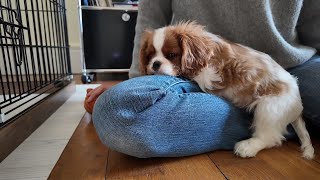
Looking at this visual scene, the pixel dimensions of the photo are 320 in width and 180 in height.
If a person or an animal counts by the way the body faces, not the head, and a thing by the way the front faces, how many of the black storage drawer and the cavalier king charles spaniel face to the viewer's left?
1

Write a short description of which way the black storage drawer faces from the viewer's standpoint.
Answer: facing the viewer

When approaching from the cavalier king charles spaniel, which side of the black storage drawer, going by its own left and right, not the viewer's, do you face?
front

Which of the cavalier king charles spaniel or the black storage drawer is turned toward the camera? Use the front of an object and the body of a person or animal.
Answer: the black storage drawer

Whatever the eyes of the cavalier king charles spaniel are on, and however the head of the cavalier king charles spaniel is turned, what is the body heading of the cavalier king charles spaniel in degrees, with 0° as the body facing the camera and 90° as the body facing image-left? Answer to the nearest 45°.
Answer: approximately 90°

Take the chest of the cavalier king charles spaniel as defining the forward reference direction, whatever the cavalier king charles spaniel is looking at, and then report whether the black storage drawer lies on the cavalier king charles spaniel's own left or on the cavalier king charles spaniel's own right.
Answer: on the cavalier king charles spaniel's own right
